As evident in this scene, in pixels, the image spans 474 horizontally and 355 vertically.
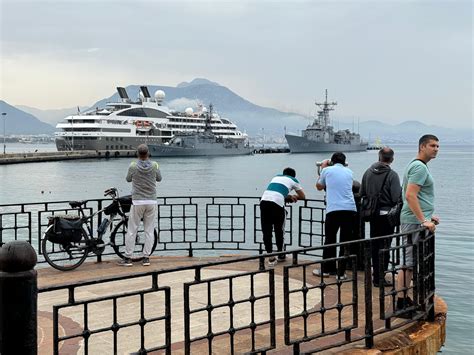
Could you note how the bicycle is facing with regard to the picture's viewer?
facing to the right of the viewer

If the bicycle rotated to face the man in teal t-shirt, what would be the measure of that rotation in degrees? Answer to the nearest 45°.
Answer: approximately 45° to its right

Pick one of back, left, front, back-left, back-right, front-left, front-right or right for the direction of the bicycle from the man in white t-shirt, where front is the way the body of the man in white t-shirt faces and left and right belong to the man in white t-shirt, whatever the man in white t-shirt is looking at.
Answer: back-left

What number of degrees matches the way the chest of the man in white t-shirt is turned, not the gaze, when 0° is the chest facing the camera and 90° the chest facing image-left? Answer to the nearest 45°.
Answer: approximately 225°

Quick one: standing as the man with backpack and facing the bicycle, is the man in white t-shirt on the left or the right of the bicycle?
right

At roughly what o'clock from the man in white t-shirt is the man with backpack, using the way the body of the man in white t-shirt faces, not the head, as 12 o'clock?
The man with backpack is roughly at 3 o'clock from the man in white t-shirt.
